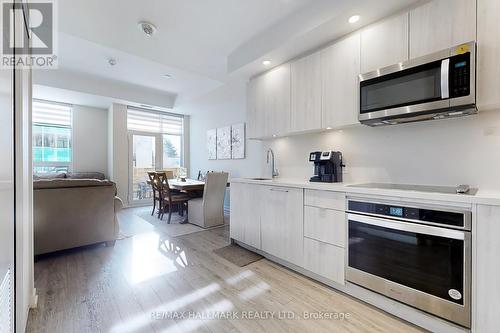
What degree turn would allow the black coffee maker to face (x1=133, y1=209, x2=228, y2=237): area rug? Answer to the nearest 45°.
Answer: approximately 45° to its right

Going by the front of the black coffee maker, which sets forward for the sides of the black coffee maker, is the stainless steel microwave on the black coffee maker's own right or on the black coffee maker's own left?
on the black coffee maker's own left

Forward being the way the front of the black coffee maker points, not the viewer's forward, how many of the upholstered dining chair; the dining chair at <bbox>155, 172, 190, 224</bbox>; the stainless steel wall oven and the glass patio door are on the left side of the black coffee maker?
1

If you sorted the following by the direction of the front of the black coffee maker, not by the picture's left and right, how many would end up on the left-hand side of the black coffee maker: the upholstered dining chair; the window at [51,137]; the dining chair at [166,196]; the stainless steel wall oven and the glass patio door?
1

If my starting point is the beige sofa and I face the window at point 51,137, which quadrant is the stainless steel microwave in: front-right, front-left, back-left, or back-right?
back-right

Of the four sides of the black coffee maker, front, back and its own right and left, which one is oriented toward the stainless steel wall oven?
left

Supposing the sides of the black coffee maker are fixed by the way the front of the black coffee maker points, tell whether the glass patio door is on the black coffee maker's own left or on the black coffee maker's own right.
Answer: on the black coffee maker's own right

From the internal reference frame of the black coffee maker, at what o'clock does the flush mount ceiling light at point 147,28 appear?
The flush mount ceiling light is roughly at 1 o'clock from the black coffee maker.

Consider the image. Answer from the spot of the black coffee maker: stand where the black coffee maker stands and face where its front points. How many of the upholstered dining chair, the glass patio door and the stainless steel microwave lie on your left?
1
